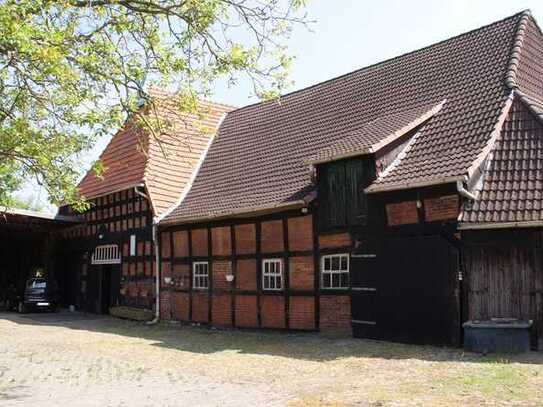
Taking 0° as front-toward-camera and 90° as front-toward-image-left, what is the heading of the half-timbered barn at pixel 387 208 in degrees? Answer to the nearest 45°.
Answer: approximately 45°

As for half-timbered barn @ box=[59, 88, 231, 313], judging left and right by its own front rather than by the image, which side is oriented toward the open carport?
right

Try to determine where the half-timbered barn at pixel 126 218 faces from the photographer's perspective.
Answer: facing the viewer and to the left of the viewer

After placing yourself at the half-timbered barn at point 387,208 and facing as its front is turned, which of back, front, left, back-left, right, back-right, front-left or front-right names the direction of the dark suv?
right

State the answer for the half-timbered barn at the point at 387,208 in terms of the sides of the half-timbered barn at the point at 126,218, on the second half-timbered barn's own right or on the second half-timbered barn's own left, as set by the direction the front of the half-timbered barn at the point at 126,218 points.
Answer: on the second half-timbered barn's own left

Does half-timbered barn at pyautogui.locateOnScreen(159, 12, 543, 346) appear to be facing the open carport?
no

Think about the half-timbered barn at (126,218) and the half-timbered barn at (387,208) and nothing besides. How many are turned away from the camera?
0

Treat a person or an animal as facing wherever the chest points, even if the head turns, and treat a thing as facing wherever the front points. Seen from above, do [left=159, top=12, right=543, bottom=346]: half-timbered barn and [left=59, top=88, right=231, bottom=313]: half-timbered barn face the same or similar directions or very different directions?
same or similar directions

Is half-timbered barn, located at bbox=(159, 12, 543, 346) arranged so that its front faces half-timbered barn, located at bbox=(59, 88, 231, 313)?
no

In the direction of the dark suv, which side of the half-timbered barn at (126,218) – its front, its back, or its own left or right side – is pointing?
right
